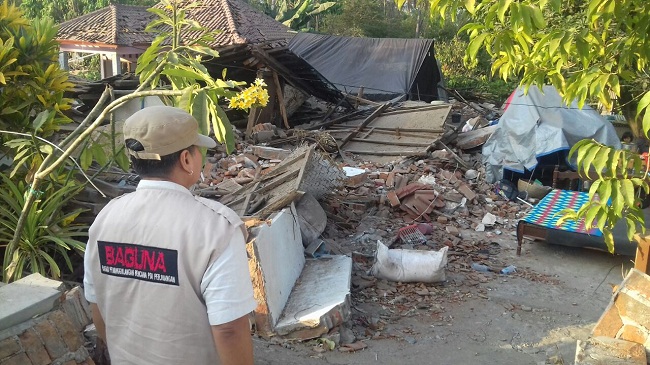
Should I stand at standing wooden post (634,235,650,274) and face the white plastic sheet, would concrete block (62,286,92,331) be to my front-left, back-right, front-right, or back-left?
back-left

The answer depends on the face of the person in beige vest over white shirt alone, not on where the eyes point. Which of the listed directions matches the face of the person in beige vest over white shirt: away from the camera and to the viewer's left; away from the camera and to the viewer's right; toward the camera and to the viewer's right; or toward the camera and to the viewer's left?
away from the camera and to the viewer's right

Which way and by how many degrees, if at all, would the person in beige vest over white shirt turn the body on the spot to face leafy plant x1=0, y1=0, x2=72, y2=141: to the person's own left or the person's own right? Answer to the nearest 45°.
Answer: approximately 45° to the person's own left

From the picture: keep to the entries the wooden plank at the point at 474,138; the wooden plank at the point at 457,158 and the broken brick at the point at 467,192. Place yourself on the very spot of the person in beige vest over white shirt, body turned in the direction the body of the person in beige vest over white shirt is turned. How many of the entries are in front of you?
3

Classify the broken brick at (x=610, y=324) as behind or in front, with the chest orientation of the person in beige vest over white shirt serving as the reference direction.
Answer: in front

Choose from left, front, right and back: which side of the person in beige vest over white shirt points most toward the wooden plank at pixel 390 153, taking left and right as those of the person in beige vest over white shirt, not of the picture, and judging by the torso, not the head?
front

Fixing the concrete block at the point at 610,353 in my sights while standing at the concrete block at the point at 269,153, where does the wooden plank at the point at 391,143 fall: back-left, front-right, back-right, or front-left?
back-left

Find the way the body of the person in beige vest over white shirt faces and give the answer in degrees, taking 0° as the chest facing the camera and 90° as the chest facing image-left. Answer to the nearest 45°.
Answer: approximately 225°

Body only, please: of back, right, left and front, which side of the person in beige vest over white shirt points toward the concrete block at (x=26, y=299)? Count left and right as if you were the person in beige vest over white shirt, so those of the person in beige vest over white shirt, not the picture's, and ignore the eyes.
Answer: left

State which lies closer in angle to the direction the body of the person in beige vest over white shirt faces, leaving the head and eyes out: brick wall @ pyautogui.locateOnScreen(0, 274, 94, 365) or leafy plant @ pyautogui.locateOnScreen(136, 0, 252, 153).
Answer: the leafy plant

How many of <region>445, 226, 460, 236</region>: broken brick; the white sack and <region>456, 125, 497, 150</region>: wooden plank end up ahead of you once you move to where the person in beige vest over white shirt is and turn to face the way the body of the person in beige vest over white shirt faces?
3

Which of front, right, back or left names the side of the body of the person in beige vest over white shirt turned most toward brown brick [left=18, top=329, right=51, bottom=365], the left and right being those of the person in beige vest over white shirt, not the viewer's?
left

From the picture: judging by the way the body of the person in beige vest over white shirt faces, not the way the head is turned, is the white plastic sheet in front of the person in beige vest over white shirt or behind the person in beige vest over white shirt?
in front

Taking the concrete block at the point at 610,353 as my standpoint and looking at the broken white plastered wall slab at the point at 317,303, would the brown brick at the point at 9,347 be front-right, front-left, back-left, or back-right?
front-left

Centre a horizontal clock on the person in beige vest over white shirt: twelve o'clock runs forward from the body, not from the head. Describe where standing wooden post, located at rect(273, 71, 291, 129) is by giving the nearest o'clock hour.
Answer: The standing wooden post is roughly at 11 o'clock from the person in beige vest over white shirt.

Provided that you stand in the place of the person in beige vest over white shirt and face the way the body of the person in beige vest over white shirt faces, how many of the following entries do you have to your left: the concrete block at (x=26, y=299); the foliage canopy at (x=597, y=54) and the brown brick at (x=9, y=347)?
2

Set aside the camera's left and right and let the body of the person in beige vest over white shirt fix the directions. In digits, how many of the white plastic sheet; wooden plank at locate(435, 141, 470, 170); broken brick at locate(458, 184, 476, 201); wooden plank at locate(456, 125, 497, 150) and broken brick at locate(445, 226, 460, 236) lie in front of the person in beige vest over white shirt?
5

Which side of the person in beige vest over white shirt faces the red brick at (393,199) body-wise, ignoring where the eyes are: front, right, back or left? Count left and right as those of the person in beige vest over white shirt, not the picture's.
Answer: front

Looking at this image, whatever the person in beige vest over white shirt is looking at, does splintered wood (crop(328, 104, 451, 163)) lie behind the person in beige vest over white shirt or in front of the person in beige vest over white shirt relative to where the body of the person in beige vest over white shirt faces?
in front

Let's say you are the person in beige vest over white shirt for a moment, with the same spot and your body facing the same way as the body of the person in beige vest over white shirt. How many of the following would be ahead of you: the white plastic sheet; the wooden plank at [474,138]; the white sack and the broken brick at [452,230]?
4

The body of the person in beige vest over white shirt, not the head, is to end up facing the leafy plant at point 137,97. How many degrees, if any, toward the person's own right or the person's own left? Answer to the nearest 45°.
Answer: approximately 45° to the person's own left
